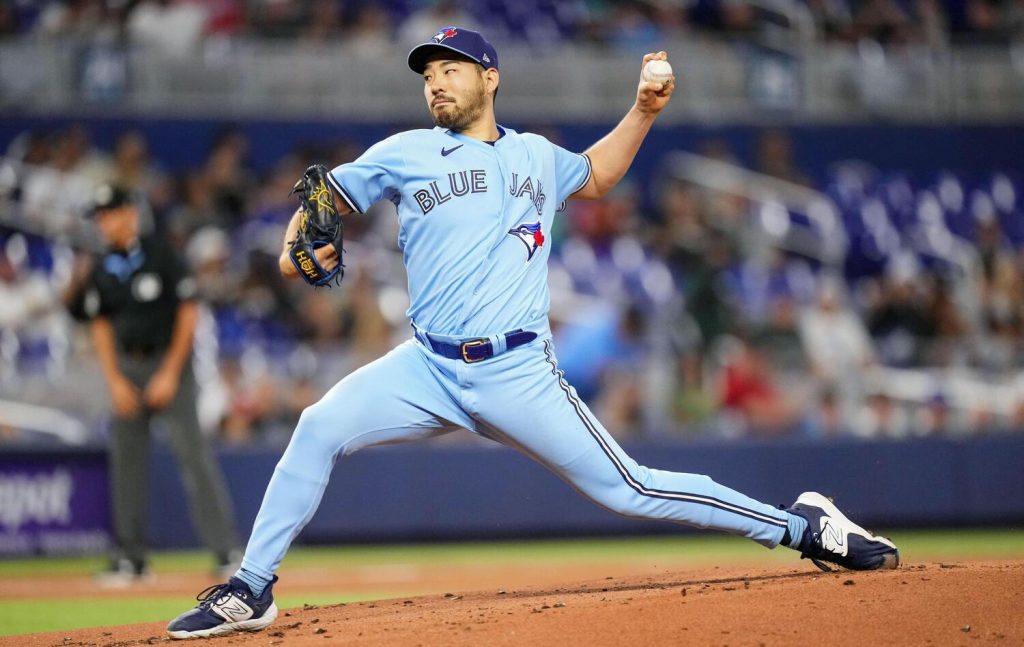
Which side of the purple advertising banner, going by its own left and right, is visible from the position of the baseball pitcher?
front

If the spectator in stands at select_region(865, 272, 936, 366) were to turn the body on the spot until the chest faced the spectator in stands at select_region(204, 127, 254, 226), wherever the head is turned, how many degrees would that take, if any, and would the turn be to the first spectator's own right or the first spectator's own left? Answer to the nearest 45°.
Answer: approximately 90° to the first spectator's own right

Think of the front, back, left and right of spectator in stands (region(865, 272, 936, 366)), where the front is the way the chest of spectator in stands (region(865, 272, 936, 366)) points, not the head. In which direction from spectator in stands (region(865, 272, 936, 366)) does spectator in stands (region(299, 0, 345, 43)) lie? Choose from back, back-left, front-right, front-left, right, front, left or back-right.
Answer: right

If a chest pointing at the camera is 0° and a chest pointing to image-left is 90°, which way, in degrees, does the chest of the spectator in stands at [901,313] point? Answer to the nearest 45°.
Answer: approximately 0°

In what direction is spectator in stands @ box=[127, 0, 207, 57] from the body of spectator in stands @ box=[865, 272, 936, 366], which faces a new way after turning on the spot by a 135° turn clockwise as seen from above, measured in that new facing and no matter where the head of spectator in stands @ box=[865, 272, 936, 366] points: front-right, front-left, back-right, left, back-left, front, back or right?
front-left

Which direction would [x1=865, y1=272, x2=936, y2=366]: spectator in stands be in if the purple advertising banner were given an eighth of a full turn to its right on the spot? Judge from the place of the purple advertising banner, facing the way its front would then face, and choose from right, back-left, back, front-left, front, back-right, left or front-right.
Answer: back-left

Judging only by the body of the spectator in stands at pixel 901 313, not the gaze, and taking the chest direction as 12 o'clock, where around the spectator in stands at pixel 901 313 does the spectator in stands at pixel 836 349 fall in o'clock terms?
the spectator in stands at pixel 836 349 is roughly at 1 o'clock from the spectator in stands at pixel 901 313.

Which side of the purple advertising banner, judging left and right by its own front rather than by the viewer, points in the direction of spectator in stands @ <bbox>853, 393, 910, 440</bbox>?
left

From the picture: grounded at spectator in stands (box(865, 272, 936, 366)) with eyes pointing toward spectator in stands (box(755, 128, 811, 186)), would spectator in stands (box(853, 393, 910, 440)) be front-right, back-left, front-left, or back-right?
back-left
